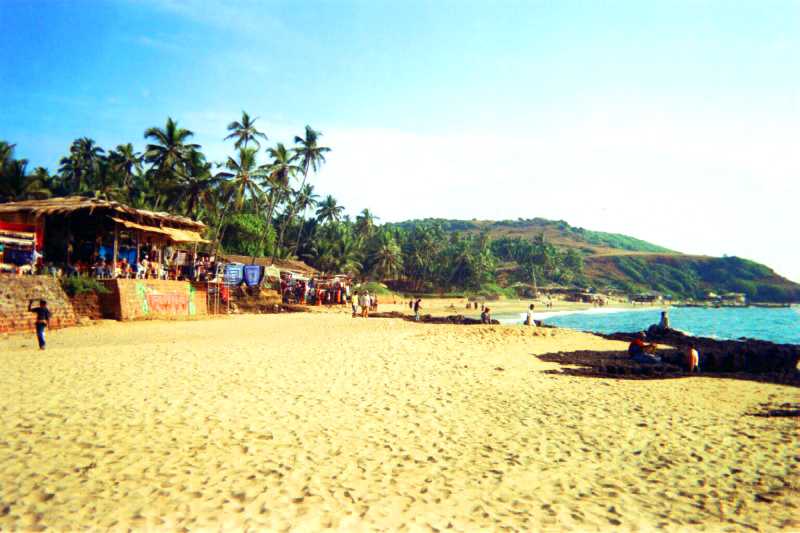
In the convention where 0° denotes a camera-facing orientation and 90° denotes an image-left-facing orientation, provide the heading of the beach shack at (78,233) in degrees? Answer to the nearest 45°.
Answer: approximately 315°

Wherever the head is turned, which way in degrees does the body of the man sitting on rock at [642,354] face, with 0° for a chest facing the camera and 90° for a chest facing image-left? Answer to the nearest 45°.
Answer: approximately 270°

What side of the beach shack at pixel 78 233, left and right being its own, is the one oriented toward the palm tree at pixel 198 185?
left

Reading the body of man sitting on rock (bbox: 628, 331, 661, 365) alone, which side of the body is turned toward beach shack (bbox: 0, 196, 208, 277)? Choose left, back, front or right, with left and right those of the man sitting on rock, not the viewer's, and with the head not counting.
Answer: back

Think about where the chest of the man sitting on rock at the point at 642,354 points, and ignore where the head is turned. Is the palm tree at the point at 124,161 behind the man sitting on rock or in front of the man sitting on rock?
behind

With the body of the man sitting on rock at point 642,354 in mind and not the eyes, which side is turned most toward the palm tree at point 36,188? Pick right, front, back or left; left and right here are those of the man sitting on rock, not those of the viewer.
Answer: back

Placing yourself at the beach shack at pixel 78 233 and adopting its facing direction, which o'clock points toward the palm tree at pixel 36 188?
The palm tree is roughly at 7 o'clock from the beach shack.

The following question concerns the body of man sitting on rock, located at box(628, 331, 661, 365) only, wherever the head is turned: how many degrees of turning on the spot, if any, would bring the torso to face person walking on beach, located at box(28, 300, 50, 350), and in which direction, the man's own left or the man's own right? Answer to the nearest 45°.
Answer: approximately 135° to the man's own right
